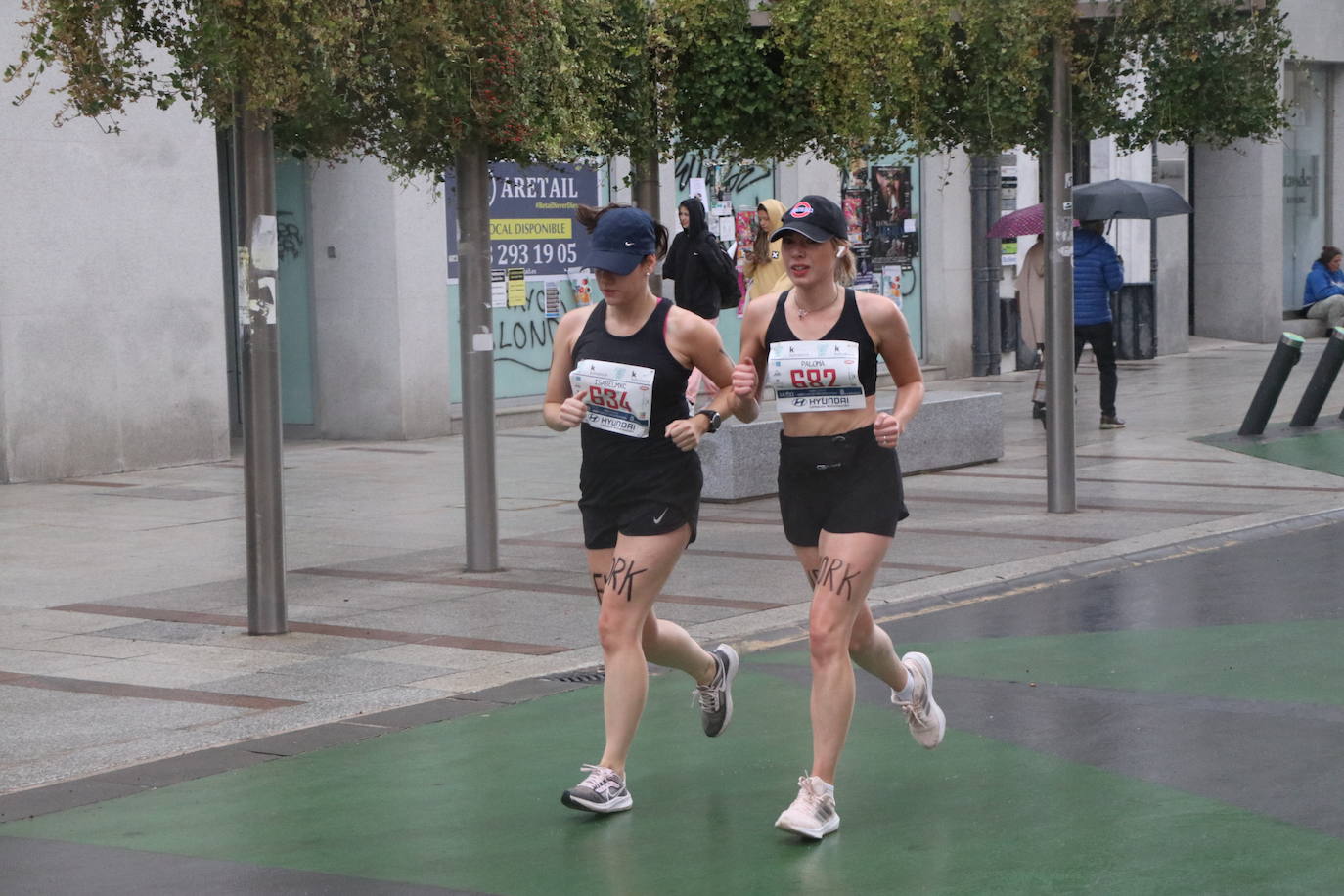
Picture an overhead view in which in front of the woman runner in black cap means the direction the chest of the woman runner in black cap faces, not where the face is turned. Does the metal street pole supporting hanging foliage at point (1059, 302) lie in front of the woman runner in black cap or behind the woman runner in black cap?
behind

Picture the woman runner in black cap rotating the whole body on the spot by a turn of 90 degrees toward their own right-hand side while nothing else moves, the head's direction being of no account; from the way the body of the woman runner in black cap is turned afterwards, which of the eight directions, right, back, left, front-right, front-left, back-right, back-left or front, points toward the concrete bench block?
front-right

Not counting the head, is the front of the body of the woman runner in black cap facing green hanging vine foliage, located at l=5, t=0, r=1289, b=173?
no

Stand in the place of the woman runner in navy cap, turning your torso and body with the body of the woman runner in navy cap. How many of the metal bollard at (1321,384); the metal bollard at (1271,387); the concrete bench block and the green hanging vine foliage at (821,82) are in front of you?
0

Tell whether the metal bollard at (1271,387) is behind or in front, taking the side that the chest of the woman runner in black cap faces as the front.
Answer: behind

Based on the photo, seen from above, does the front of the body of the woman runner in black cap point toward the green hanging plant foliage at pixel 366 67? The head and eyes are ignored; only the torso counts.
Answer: no

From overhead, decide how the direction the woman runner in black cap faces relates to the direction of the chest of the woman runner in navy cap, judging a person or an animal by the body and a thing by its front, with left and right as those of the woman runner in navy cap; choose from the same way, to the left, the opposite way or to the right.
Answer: the same way

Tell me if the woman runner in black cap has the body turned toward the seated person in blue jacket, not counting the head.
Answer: no

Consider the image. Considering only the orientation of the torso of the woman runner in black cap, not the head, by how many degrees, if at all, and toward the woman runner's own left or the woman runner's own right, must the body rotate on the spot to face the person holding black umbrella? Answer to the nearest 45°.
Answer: approximately 135° to the woman runner's own right

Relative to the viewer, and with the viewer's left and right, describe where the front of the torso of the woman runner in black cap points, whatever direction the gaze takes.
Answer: facing the viewer and to the left of the viewer

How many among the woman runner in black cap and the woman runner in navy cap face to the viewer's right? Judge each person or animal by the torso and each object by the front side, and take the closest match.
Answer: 0

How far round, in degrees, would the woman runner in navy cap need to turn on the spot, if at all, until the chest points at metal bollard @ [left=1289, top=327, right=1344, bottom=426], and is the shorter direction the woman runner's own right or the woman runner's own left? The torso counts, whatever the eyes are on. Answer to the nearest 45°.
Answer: approximately 180°

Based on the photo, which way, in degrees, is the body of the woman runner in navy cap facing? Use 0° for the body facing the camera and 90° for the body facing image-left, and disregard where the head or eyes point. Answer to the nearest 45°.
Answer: approximately 45°

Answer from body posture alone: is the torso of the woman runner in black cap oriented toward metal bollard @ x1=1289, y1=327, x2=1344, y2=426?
no

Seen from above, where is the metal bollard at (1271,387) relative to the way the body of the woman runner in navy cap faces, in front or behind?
behind

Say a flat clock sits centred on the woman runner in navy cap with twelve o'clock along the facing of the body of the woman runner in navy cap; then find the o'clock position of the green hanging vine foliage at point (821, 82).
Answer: The green hanging vine foliage is roughly at 5 o'clock from the woman runner in navy cap.

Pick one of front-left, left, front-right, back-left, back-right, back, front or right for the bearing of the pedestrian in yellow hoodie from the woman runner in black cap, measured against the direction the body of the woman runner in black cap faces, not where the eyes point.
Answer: back-right
